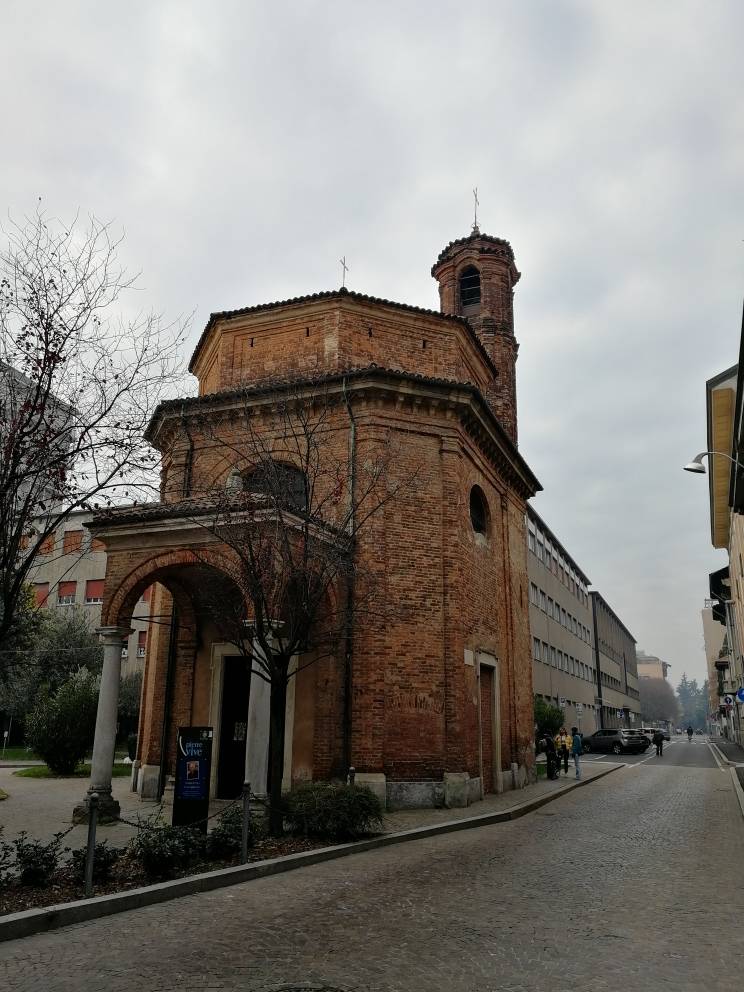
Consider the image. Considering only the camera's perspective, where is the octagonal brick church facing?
facing the viewer and to the left of the viewer

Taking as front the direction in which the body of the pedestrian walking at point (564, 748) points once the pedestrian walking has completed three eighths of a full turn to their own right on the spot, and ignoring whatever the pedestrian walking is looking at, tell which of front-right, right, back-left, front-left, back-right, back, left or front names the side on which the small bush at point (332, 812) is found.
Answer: back-left

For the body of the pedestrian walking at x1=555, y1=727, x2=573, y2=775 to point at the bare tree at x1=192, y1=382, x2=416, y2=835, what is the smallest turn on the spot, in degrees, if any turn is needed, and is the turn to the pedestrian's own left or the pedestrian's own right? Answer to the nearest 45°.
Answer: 0° — they already face it

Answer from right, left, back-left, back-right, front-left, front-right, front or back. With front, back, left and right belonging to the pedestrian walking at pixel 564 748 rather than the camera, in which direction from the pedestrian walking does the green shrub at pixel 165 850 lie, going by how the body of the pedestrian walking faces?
front

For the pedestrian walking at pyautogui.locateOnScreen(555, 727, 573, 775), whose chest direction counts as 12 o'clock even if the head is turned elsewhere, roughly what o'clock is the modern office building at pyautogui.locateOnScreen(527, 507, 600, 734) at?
The modern office building is roughly at 6 o'clock from the pedestrian walking.

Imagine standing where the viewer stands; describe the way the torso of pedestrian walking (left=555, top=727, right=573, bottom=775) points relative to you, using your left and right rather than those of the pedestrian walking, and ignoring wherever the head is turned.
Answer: facing the viewer

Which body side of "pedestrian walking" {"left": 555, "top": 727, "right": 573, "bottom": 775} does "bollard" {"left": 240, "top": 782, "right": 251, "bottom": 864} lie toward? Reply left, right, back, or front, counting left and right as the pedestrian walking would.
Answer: front

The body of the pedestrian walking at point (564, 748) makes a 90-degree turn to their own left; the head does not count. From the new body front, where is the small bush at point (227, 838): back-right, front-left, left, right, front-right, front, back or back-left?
right

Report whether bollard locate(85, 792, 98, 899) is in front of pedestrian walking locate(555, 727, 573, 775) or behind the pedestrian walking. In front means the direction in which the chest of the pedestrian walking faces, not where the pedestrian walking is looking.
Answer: in front

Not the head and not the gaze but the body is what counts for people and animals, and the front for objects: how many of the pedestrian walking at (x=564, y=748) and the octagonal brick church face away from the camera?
0

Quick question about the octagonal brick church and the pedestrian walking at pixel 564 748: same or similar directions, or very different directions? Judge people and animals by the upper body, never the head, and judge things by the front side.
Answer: same or similar directions

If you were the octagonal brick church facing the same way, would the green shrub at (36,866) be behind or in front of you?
in front

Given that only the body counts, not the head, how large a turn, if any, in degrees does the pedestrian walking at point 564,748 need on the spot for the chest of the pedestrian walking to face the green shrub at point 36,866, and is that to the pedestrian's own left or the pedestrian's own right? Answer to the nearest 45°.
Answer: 0° — they already face it
